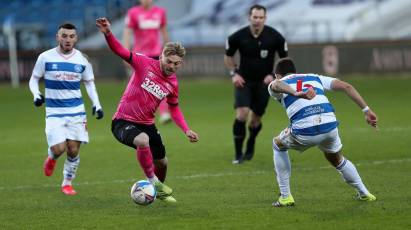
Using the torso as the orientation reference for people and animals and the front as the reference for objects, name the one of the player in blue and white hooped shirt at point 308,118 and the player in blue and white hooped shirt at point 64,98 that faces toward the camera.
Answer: the player in blue and white hooped shirt at point 64,98

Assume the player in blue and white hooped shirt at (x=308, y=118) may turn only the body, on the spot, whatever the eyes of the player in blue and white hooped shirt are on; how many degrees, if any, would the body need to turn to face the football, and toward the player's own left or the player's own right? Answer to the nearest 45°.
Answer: approximately 45° to the player's own left

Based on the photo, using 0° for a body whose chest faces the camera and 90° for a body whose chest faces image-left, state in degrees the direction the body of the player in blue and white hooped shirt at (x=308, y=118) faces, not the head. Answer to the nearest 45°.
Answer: approximately 135°

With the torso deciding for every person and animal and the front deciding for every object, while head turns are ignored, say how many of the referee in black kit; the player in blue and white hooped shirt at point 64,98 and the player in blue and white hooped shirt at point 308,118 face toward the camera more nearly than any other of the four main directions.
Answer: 2

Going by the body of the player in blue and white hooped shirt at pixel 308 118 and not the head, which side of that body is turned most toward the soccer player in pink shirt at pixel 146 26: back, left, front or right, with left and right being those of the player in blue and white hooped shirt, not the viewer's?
front

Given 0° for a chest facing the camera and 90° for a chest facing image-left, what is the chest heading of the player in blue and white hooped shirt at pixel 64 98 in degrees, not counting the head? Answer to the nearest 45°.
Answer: approximately 0°

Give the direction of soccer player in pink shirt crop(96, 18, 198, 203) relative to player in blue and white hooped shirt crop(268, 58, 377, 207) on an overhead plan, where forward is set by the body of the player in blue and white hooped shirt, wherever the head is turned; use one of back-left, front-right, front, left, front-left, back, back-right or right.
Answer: front-left

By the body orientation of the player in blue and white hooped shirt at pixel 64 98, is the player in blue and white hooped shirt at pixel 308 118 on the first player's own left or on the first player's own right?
on the first player's own left

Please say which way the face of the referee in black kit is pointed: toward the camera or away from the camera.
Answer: toward the camera

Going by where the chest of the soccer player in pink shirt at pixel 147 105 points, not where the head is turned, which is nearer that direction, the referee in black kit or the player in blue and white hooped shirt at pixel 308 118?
the player in blue and white hooped shirt

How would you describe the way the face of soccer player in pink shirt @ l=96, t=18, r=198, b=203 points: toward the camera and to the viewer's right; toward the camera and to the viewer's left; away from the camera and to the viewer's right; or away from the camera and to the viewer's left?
toward the camera and to the viewer's right

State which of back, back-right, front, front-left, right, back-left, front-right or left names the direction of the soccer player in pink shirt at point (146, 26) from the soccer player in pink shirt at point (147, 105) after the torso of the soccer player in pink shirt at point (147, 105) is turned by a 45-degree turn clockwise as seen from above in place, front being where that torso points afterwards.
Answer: back

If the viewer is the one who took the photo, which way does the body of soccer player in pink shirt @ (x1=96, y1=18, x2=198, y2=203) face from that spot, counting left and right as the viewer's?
facing the viewer and to the right of the viewer

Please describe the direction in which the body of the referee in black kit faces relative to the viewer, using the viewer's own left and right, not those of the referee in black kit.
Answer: facing the viewer

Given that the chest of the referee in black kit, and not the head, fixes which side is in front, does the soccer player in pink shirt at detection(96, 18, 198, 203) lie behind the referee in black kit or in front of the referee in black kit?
in front
